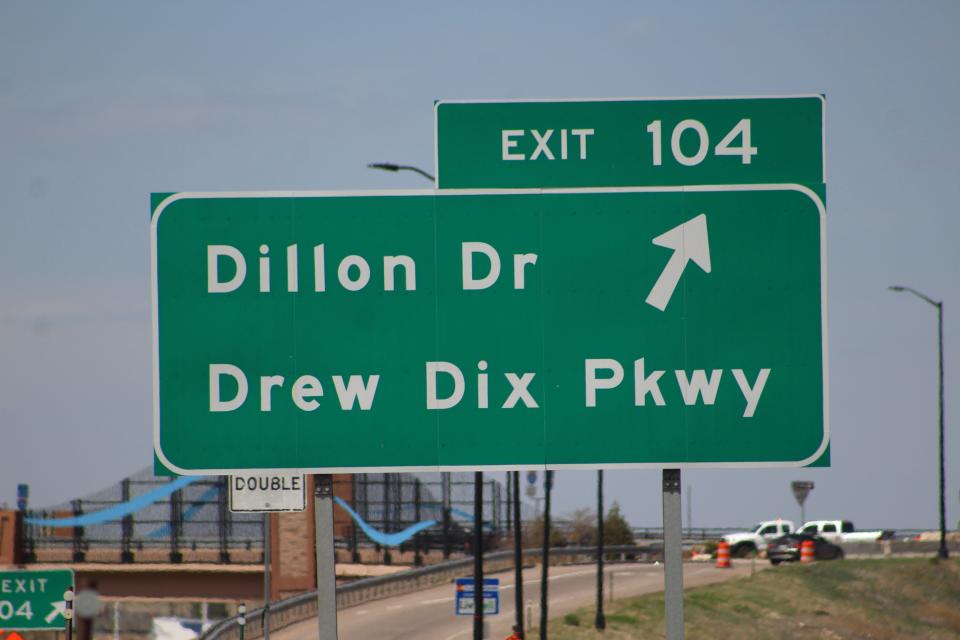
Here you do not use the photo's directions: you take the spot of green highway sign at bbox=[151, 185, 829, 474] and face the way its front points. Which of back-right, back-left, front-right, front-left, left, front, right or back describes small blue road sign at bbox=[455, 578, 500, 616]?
back

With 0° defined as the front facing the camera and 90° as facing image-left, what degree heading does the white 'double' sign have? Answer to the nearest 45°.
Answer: approximately 0°

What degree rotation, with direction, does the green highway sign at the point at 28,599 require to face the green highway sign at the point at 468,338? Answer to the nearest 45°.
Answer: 0° — it already faces it

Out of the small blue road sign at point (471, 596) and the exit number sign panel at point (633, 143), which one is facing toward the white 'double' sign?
the small blue road sign

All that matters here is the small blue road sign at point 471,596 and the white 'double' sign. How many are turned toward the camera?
2

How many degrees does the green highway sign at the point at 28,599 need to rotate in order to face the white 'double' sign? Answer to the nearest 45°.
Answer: approximately 45° to its left

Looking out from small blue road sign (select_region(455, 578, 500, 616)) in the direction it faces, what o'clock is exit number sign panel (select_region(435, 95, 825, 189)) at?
The exit number sign panel is roughly at 12 o'clock from the small blue road sign.

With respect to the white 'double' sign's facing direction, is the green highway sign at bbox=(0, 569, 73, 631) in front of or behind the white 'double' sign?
behind

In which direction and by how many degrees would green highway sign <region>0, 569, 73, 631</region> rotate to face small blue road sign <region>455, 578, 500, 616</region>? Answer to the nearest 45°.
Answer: approximately 135° to its left

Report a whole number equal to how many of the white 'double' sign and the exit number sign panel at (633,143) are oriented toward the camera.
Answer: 2

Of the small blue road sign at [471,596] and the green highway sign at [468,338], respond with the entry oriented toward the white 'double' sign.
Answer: the small blue road sign

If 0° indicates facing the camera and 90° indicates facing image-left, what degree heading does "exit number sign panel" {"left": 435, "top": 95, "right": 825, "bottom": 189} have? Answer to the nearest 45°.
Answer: approximately 0°

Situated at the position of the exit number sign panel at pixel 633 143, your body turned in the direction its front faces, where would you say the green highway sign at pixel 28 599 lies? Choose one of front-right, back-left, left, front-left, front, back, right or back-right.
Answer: back-right
